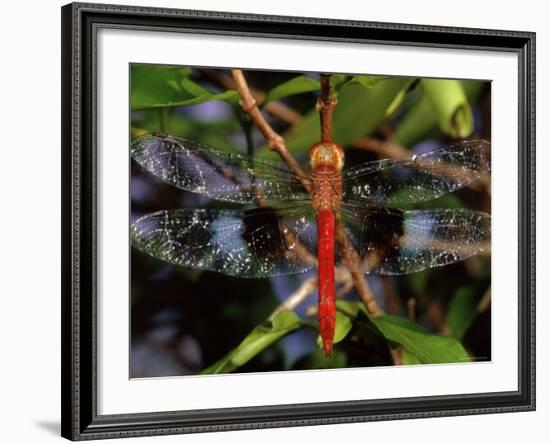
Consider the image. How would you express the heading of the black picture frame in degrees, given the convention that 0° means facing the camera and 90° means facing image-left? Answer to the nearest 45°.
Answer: approximately 315°
